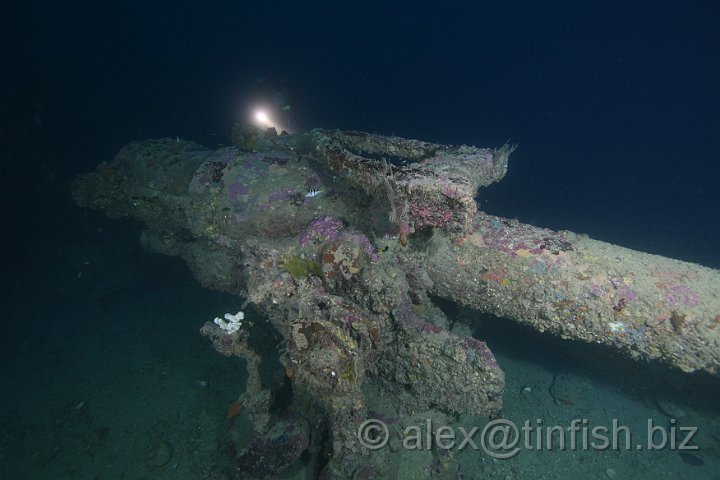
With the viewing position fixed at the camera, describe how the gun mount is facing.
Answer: facing the viewer and to the right of the viewer
